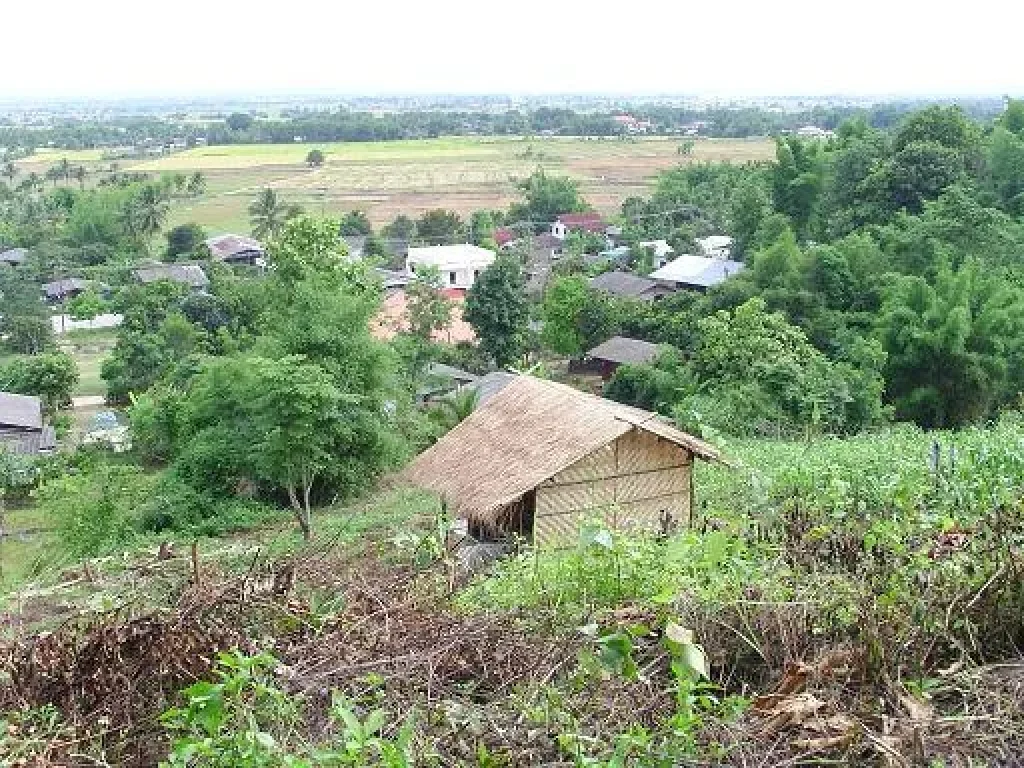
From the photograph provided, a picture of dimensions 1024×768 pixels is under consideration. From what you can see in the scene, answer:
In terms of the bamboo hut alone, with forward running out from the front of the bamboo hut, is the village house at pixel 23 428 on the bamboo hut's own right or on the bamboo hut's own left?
on the bamboo hut's own right

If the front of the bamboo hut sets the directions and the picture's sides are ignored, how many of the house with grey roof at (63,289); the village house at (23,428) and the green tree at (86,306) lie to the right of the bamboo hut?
3

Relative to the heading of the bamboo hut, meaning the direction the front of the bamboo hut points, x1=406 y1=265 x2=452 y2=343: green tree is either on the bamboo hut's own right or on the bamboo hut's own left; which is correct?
on the bamboo hut's own right

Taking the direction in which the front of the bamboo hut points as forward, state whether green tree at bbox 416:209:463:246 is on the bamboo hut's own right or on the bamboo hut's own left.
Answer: on the bamboo hut's own right

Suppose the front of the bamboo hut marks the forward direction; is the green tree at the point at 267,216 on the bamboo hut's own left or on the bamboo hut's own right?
on the bamboo hut's own right

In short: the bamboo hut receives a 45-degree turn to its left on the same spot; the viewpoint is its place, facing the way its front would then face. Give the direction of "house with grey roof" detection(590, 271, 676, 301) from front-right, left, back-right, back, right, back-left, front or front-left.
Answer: back
